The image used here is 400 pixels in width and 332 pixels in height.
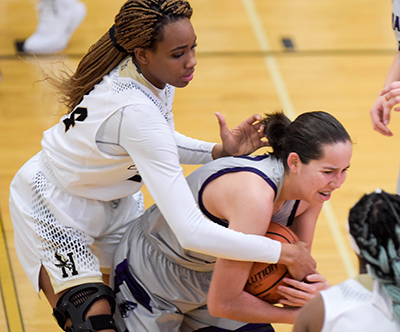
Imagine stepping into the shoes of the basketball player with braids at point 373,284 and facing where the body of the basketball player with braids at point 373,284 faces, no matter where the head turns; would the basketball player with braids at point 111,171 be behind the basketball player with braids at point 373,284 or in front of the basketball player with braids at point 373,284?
in front

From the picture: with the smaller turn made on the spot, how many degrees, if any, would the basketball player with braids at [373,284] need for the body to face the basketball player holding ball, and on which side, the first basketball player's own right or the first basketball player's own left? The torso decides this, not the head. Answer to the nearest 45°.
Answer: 0° — they already face them

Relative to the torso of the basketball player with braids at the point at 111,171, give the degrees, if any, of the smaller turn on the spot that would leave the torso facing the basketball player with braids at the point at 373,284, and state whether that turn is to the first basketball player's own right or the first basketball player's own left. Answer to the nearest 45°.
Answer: approximately 45° to the first basketball player's own right

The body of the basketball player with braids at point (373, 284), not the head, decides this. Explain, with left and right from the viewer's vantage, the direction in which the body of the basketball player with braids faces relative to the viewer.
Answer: facing away from the viewer and to the left of the viewer

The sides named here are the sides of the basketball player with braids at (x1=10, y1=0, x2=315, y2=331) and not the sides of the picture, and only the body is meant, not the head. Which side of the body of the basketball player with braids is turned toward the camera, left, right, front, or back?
right

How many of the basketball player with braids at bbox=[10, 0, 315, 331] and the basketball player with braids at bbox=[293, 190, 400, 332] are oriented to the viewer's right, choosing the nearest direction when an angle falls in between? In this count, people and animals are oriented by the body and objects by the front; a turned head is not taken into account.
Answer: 1

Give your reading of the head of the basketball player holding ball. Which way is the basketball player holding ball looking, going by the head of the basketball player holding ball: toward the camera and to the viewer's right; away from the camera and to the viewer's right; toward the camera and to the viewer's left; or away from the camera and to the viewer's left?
toward the camera and to the viewer's right
